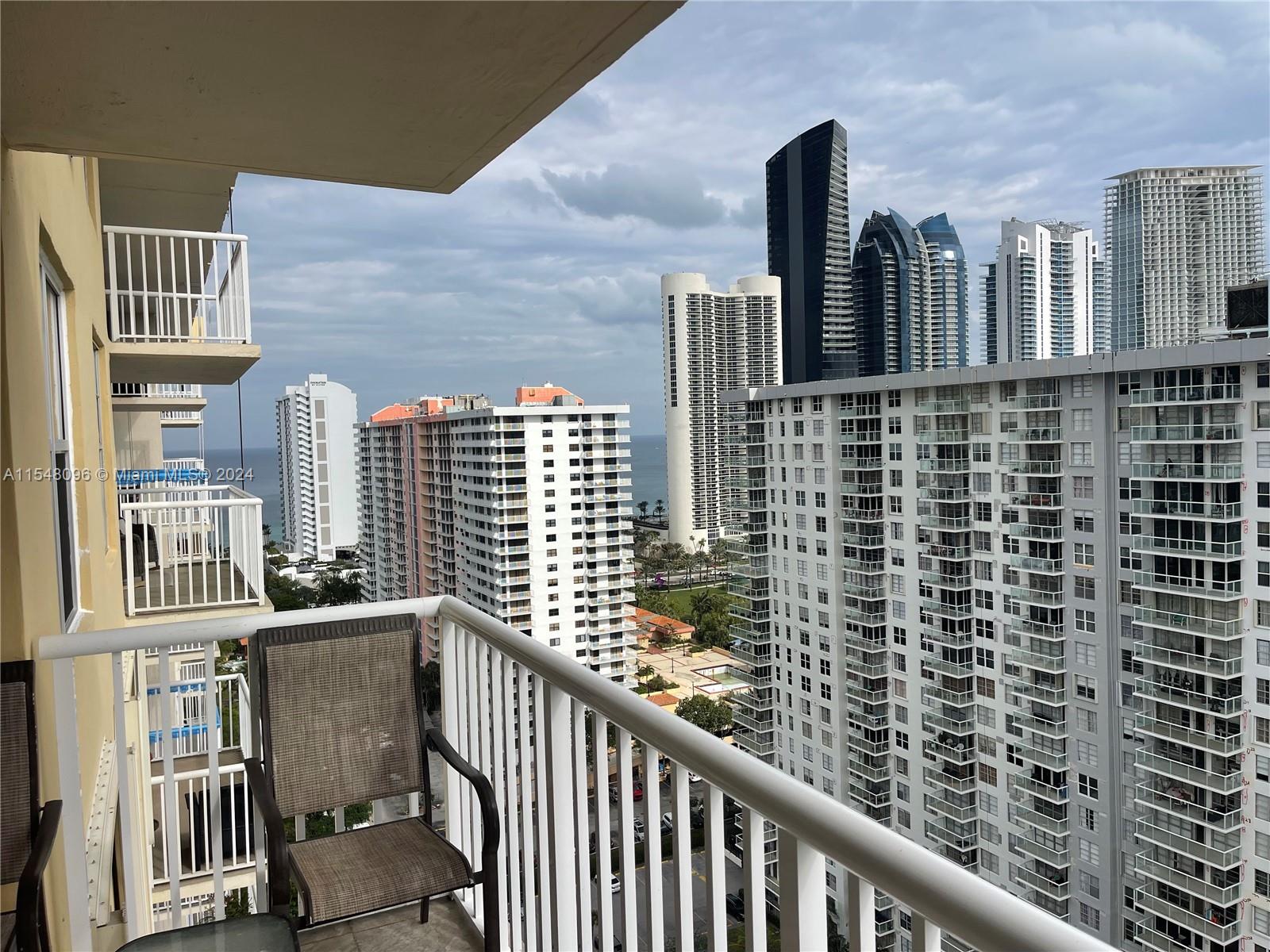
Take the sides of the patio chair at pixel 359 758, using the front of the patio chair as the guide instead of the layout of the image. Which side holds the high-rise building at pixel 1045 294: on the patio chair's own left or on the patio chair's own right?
on the patio chair's own left

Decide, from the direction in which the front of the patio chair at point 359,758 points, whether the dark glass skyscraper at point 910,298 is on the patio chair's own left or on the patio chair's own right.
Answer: on the patio chair's own left

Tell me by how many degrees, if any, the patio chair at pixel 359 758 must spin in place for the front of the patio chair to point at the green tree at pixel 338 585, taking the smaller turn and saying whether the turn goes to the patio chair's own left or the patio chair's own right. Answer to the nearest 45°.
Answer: approximately 135° to the patio chair's own left

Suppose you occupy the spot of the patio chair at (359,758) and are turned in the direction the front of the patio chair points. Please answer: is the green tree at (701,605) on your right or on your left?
on your left

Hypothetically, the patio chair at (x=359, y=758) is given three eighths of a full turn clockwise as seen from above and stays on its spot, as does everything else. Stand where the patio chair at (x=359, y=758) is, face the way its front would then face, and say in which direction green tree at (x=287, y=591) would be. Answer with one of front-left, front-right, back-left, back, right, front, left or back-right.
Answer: right

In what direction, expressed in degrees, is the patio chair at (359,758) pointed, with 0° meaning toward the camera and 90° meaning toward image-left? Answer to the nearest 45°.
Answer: approximately 315°

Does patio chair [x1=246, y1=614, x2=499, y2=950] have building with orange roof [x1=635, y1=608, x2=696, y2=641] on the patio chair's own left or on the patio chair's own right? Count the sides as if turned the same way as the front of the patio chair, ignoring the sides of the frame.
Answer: on the patio chair's own left
